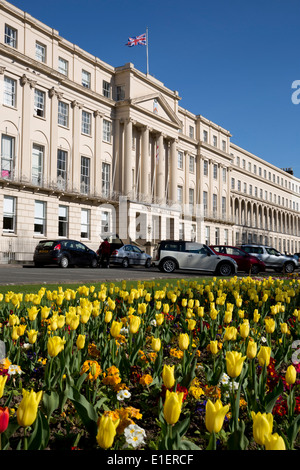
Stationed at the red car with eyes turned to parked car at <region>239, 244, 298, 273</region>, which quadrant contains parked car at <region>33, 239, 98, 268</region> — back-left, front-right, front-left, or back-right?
back-left

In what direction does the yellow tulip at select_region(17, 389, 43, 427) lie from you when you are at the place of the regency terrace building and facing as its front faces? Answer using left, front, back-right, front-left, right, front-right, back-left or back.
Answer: front-right

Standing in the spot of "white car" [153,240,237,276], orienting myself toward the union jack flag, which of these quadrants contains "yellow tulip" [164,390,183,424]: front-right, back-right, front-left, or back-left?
back-left
